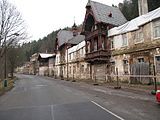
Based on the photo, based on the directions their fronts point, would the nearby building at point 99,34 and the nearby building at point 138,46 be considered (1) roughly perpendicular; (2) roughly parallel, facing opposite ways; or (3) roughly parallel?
roughly parallel

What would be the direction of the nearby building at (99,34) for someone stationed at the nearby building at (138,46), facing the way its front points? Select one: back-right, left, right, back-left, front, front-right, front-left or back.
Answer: right

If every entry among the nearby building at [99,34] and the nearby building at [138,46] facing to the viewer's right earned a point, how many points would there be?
0

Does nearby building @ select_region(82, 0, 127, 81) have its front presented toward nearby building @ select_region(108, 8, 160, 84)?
no

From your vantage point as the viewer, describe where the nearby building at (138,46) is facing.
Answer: facing the viewer and to the left of the viewer
